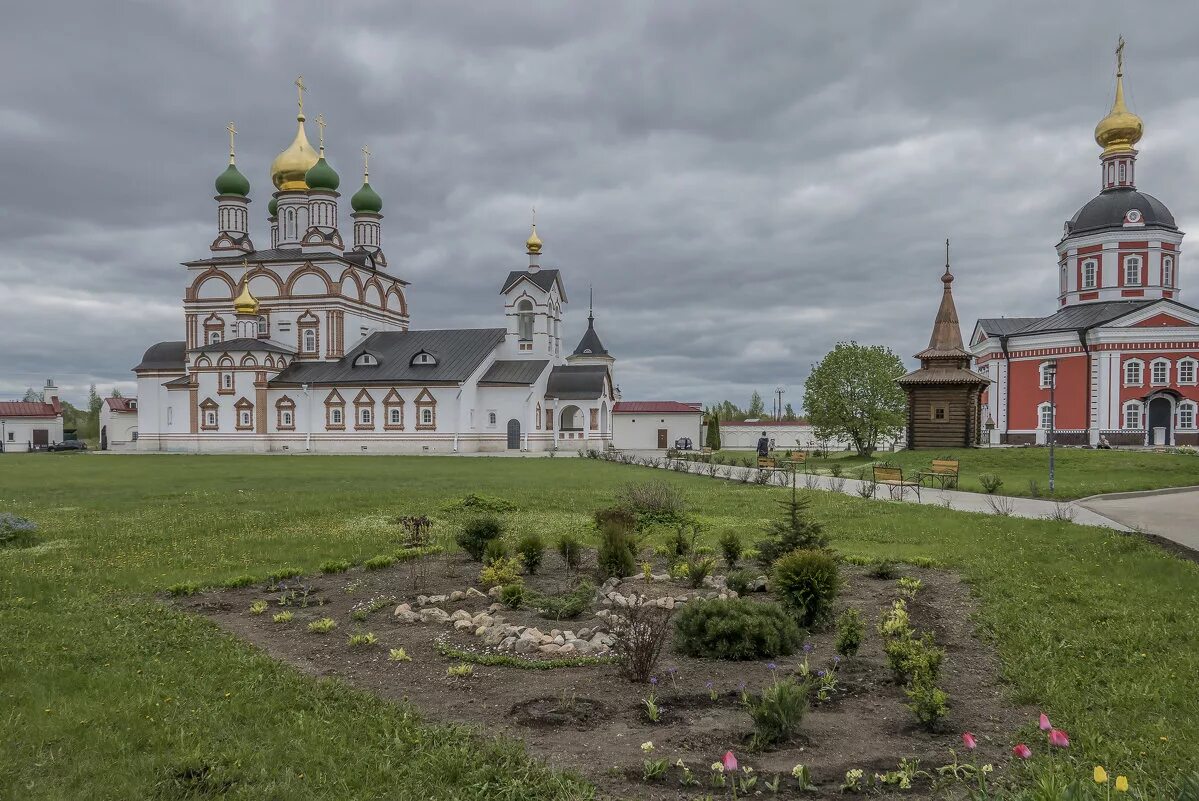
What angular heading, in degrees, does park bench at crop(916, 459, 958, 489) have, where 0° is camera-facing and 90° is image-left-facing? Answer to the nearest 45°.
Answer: approximately 45°

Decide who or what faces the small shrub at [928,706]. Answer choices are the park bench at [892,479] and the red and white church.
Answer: the red and white church

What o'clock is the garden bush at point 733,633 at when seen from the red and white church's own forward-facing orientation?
The garden bush is roughly at 12 o'clock from the red and white church.

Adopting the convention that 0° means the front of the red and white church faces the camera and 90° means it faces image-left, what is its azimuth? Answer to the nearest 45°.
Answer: approximately 0°
